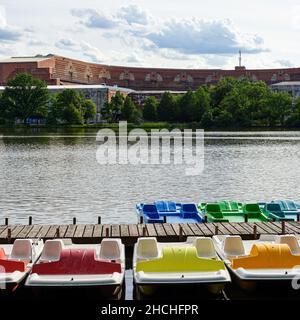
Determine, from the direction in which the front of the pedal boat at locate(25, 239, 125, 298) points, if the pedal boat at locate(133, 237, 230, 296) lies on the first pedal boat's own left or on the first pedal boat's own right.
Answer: on the first pedal boat's own left

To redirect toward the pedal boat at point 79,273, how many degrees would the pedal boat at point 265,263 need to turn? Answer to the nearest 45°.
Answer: approximately 90° to its right

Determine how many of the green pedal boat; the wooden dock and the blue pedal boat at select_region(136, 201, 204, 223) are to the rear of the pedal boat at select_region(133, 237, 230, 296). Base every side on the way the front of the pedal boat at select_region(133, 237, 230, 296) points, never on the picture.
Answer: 3

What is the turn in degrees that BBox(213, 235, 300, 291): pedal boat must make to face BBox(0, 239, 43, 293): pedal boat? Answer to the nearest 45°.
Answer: approximately 90° to its right

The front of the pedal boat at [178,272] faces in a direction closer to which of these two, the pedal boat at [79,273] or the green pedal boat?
the pedal boat

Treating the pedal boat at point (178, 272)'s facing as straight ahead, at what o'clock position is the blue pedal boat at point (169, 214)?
The blue pedal boat is roughly at 6 o'clock from the pedal boat.

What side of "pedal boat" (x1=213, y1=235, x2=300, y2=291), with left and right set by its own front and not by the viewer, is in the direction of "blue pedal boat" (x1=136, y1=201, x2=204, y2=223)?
back

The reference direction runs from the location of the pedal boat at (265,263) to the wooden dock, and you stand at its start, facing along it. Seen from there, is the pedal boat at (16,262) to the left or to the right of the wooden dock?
left

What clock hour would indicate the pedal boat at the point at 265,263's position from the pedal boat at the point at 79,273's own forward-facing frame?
the pedal boat at the point at 265,263 is roughly at 9 o'clock from the pedal boat at the point at 79,273.

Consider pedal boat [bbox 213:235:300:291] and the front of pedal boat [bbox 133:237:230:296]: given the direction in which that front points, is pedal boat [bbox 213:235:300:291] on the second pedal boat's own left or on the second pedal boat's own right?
on the second pedal boat's own left

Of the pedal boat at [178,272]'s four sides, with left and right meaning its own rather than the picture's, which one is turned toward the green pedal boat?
back

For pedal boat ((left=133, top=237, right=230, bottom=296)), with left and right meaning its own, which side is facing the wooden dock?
back
